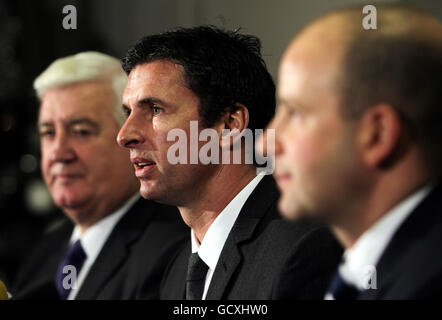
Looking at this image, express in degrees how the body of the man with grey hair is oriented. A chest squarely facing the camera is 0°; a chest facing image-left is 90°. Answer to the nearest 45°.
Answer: approximately 45°

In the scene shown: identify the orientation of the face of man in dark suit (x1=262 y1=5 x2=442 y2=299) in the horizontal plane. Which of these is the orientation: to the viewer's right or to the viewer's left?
to the viewer's left

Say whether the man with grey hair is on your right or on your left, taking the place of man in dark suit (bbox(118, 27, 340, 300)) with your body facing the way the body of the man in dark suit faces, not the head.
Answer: on your right

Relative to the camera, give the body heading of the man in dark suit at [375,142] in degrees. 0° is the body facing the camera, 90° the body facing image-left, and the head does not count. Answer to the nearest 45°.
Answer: approximately 90°

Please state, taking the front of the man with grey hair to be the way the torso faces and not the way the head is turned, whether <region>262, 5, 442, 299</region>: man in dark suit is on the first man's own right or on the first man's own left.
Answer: on the first man's own left

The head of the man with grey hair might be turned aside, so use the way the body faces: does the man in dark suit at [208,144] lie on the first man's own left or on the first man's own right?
on the first man's own left
